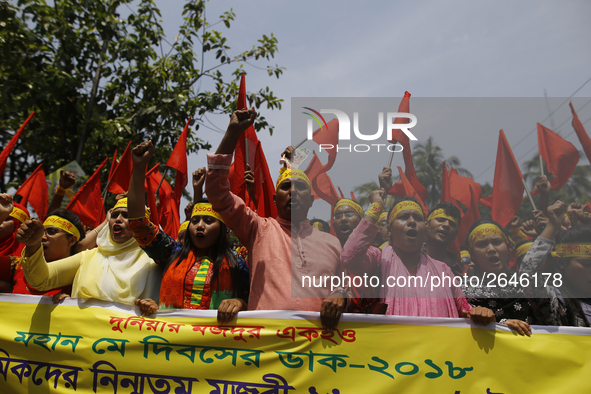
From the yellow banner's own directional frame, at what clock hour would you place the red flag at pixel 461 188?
The red flag is roughly at 7 o'clock from the yellow banner.

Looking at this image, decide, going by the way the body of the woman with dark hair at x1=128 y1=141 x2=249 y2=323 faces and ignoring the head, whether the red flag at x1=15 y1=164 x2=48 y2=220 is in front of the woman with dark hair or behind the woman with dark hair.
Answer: behind

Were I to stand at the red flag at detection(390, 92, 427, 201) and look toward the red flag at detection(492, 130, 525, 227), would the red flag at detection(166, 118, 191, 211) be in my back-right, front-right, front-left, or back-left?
back-left

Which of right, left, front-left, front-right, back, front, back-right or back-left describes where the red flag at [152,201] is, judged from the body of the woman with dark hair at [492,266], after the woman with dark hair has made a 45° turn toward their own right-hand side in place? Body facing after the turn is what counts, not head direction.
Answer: front-right

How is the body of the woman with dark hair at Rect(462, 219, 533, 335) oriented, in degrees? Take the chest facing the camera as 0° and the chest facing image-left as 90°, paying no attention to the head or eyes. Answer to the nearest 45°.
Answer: approximately 0°

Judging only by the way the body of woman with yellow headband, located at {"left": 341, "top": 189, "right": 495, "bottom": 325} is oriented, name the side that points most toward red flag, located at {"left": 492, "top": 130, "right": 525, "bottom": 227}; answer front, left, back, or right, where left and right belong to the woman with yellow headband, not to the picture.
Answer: left

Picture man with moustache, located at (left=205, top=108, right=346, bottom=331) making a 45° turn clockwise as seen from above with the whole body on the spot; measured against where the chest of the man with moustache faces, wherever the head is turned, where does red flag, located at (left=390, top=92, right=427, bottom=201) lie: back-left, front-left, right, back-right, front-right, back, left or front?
back-left
